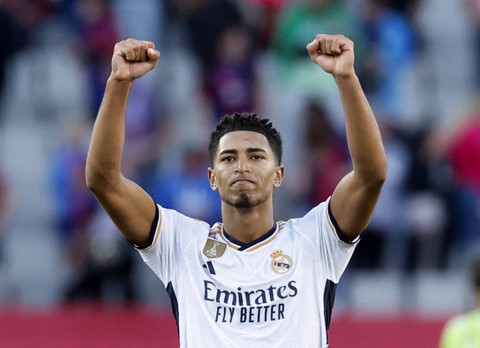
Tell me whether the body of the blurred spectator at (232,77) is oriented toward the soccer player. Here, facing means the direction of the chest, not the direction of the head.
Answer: yes

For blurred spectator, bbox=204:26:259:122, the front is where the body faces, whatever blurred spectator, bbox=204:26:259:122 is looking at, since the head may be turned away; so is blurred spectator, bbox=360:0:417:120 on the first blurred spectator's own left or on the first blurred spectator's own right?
on the first blurred spectator's own left

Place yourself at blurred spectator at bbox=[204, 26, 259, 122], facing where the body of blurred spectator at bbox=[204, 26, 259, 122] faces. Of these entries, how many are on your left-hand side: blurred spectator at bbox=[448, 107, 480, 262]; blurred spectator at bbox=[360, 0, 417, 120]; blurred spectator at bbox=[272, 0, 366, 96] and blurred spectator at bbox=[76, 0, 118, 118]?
3

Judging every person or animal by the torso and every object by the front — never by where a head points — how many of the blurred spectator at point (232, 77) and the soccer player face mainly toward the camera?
2

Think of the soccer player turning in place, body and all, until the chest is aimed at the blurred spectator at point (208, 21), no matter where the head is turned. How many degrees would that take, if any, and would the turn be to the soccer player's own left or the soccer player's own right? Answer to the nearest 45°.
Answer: approximately 180°

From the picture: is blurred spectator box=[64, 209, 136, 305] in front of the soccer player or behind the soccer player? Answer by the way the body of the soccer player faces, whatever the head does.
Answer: behind

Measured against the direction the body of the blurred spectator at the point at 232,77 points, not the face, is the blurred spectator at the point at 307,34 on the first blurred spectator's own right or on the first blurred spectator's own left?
on the first blurred spectator's own left

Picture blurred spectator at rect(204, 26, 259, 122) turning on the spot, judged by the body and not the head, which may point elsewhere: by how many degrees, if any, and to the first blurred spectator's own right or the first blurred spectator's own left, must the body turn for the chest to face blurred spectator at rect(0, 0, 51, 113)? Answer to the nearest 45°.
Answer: approximately 90° to the first blurred spectator's own right

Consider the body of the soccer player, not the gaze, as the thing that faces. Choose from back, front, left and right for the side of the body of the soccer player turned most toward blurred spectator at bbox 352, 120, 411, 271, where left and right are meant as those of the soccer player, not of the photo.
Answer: back

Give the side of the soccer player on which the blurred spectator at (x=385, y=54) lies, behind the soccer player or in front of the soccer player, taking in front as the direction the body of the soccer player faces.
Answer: behind
